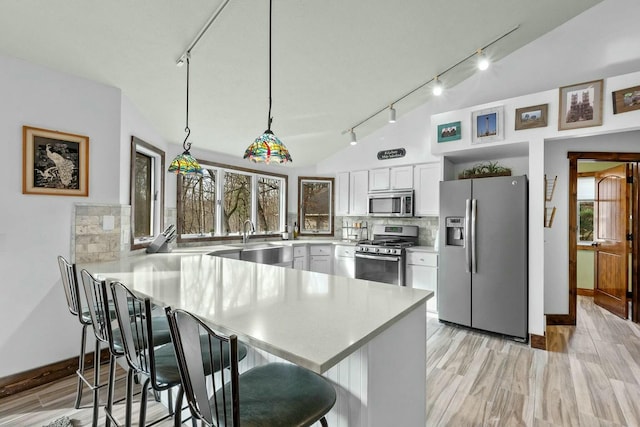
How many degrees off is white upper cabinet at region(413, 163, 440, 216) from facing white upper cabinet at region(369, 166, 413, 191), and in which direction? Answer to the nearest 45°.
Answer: approximately 90° to its right

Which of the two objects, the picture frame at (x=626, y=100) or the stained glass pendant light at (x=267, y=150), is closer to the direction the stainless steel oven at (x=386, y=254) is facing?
the stained glass pendant light

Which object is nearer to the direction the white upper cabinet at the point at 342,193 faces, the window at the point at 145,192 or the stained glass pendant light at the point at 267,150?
the stained glass pendant light

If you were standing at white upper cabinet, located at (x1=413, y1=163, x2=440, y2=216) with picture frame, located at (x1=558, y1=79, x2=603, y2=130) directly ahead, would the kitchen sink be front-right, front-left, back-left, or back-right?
back-right

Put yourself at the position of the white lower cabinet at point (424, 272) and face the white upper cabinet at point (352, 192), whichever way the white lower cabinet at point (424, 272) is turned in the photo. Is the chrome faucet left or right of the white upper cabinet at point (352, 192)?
left

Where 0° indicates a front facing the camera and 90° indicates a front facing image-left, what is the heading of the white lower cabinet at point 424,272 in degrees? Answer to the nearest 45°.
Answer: approximately 45°

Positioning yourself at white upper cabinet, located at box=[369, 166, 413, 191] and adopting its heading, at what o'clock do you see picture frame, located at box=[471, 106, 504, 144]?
The picture frame is roughly at 9 o'clock from the white upper cabinet.

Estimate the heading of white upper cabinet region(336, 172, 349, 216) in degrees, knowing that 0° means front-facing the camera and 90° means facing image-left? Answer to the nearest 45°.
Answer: approximately 0°

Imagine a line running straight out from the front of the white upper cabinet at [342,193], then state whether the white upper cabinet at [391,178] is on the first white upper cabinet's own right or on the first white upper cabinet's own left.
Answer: on the first white upper cabinet's own left

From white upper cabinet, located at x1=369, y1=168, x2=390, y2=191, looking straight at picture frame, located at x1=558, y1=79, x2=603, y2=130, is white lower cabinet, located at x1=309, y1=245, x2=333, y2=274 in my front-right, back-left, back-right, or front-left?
back-right

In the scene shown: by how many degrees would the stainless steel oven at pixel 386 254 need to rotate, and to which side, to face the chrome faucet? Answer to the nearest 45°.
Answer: approximately 45° to its right

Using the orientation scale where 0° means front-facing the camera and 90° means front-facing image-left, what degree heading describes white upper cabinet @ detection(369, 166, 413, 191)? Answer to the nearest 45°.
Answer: approximately 45°
